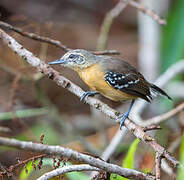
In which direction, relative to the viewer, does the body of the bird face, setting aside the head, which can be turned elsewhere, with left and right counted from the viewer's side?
facing to the left of the viewer

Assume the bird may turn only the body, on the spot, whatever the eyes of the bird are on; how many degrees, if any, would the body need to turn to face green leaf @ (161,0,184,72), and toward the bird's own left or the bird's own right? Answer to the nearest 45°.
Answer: approximately 135° to the bird's own right
